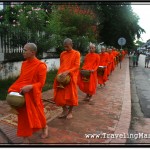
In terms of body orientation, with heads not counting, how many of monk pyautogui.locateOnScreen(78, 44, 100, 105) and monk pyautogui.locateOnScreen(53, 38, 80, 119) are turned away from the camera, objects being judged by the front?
0

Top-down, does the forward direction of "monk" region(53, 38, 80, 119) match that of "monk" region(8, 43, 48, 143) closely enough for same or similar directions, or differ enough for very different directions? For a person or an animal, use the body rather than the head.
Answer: same or similar directions

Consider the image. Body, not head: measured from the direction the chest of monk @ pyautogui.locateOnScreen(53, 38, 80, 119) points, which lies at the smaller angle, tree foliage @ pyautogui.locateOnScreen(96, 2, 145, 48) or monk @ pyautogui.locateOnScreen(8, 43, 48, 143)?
the monk

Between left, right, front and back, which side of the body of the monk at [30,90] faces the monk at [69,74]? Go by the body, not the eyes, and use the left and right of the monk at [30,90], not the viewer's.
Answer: back

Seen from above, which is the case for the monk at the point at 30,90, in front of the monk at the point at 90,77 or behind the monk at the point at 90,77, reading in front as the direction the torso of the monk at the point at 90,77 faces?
in front

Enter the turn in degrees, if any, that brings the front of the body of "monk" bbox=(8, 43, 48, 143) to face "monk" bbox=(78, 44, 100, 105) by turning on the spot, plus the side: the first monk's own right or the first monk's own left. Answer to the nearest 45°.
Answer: approximately 180°

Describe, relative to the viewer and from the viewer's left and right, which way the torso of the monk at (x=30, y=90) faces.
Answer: facing the viewer and to the left of the viewer

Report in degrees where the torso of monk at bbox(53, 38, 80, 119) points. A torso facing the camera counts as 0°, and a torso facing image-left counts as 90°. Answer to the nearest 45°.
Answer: approximately 45°

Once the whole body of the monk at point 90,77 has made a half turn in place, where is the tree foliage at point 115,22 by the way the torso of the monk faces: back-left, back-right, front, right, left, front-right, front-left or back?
front-left

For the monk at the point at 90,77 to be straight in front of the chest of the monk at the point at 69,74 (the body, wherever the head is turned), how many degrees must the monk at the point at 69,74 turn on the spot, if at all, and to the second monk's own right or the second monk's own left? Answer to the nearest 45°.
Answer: approximately 135° to the second monk's own right

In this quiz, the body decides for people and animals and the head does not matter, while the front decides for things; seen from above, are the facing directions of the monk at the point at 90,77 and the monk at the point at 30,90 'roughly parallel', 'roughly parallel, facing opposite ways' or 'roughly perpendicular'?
roughly parallel

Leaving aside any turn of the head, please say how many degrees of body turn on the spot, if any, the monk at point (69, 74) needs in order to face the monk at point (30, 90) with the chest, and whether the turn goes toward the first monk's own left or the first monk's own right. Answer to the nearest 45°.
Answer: approximately 45° to the first monk's own left

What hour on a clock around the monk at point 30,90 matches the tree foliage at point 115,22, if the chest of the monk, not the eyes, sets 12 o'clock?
The tree foliage is roughly at 5 o'clock from the monk.

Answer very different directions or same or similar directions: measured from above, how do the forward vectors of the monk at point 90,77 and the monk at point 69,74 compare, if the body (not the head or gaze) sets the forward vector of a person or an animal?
same or similar directions
